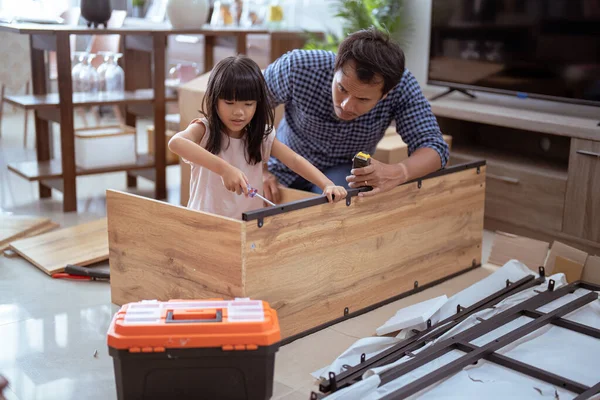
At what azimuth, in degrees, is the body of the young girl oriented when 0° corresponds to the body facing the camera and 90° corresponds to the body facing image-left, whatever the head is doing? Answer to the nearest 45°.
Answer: approximately 0°

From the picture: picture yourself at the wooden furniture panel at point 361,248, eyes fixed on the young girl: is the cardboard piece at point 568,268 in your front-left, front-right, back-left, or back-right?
back-right

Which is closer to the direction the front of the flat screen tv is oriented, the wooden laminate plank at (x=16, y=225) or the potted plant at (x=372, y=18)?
the wooden laminate plank

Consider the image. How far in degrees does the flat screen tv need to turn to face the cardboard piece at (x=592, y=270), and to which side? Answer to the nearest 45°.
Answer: approximately 45° to its left

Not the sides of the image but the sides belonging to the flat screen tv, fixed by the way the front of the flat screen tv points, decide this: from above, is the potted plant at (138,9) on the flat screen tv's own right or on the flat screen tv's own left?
on the flat screen tv's own right

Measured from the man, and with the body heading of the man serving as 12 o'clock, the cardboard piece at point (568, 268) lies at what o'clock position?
The cardboard piece is roughly at 9 o'clock from the man.

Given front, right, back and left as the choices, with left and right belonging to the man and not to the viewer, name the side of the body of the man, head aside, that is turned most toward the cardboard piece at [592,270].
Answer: left

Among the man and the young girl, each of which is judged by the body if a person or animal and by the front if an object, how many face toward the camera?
2

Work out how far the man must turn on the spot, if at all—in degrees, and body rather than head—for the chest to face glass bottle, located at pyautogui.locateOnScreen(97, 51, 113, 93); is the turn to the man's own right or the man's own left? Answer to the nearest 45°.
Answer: approximately 135° to the man's own right

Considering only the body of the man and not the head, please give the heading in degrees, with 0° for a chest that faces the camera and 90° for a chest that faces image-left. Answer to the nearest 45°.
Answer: approximately 0°

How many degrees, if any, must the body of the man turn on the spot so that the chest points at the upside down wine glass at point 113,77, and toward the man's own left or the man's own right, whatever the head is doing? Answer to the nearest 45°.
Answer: approximately 135° to the man's own right
